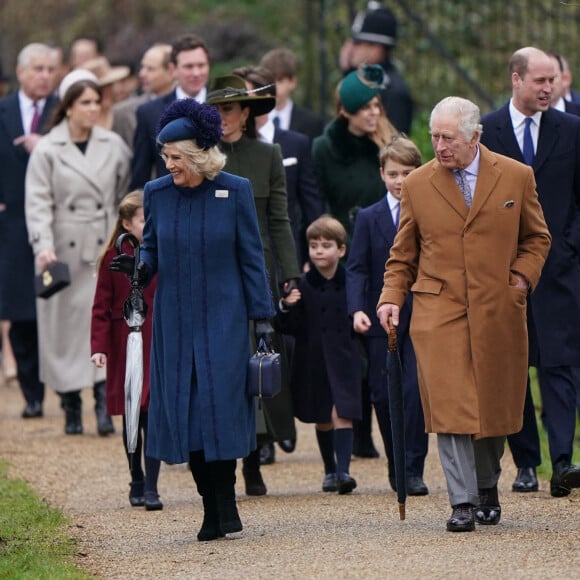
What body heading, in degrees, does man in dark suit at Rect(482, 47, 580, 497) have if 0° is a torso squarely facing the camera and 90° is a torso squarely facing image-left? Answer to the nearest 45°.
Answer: approximately 0°

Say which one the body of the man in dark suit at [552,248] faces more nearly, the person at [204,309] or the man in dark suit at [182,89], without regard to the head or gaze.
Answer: the person

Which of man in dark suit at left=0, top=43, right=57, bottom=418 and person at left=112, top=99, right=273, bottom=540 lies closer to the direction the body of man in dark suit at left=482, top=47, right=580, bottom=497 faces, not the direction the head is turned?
the person

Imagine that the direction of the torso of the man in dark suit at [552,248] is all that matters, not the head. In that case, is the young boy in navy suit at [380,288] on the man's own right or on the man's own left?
on the man's own right

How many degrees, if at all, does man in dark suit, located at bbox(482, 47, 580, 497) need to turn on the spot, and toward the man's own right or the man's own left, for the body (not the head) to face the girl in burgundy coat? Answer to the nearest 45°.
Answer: approximately 90° to the man's own right

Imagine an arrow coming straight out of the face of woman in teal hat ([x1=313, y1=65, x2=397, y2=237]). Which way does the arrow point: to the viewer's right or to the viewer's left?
to the viewer's right

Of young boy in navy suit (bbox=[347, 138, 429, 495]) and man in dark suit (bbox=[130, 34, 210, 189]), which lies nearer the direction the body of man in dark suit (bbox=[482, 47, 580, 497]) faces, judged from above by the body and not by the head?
the young boy in navy suit

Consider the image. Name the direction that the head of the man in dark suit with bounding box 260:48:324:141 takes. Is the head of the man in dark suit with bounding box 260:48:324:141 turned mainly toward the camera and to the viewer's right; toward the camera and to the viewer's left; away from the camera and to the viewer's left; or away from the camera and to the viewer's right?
toward the camera and to the viewer's left

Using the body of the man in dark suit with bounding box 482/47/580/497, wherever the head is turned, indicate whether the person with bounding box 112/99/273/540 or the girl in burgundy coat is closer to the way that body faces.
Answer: the person

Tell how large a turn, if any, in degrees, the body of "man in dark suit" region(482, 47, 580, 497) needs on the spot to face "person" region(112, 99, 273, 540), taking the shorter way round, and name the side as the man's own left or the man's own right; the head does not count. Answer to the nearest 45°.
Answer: approximately 45° to the man's own right

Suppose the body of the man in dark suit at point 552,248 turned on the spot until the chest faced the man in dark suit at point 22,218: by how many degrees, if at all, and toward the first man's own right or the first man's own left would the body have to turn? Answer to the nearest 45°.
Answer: approximately 135° to the first man's own right

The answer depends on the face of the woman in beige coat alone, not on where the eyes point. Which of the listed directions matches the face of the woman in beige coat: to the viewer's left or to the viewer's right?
to the viewer's right

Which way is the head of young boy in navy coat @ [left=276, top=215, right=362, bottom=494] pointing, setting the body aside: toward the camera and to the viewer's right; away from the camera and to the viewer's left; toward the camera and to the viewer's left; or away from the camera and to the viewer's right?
toward the camera and to the viewer's left
